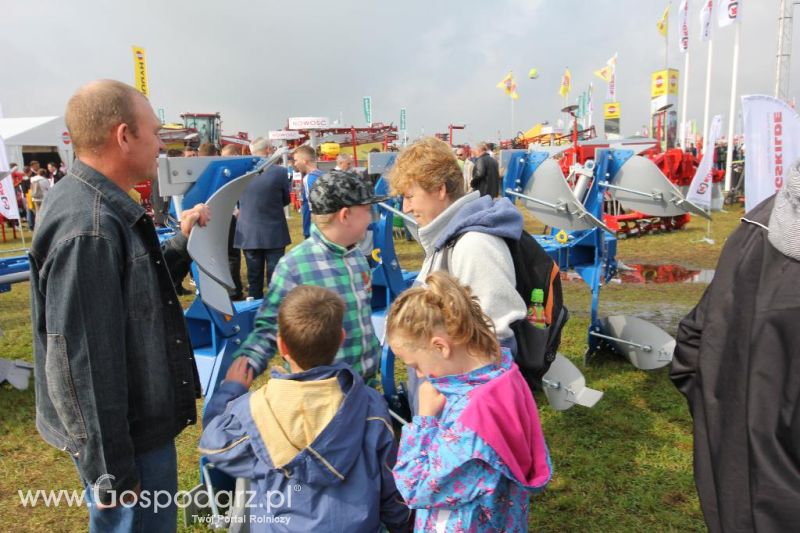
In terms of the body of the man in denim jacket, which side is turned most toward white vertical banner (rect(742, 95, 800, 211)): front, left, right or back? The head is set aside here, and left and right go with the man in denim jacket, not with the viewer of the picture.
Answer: front

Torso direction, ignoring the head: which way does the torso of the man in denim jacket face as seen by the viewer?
to the viewer's right

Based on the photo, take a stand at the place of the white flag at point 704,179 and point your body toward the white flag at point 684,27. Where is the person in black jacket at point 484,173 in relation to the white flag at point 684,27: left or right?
left

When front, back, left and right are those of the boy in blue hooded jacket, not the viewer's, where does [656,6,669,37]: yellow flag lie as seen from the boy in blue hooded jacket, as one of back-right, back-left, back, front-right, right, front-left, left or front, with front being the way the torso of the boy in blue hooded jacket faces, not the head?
front-right

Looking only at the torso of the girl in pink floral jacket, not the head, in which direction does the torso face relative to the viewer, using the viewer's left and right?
facing to the left of the viewer

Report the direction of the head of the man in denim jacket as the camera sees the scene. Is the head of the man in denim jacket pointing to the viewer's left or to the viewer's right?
to the viewer's right

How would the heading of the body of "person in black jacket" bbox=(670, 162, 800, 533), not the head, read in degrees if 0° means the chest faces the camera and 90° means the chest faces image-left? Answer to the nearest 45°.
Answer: approximately 180°

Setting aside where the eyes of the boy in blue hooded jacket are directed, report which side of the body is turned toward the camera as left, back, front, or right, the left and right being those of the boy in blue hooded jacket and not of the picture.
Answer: back

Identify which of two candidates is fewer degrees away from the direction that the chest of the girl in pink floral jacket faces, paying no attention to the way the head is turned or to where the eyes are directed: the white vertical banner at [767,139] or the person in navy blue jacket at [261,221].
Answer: the person in navy blue jacket
